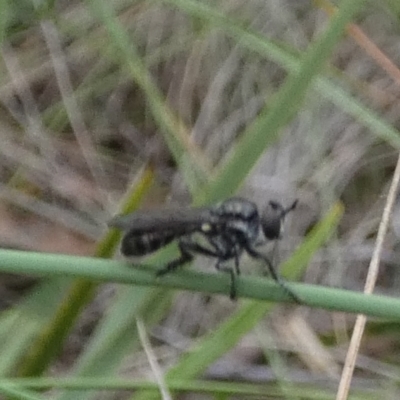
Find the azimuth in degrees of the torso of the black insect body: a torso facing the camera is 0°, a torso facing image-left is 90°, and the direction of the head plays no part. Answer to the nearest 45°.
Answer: approximately 270°
